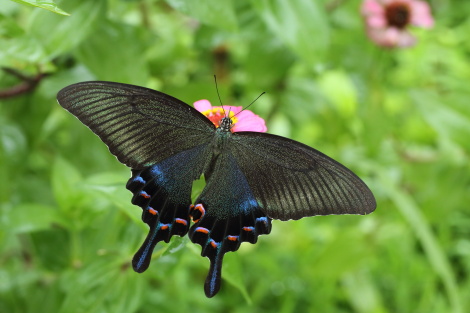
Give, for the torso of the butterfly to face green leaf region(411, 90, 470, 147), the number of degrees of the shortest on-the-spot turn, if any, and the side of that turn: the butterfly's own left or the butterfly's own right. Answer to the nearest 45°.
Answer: approximately 45° to the butterfly's own right

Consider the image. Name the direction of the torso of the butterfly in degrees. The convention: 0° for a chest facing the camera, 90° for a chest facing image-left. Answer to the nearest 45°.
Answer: approximately 180°
